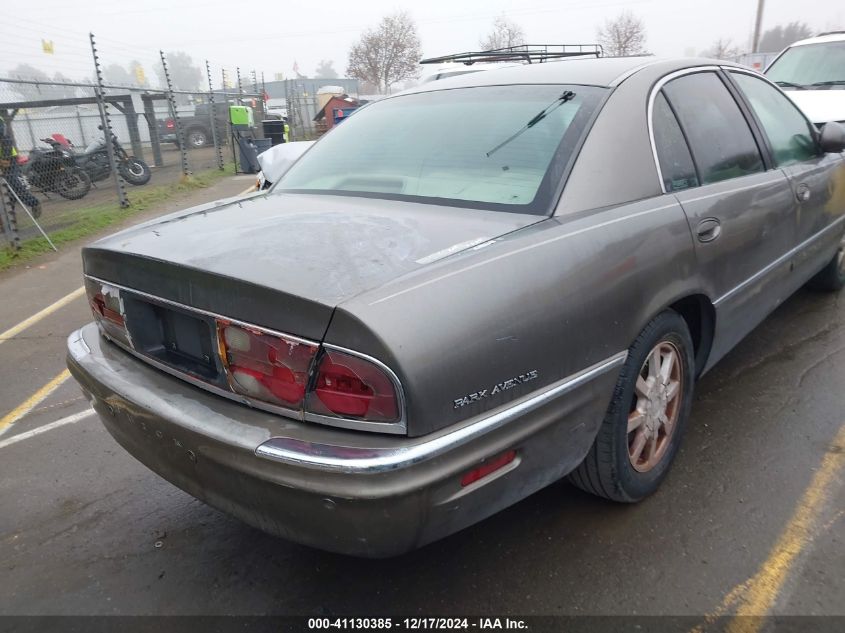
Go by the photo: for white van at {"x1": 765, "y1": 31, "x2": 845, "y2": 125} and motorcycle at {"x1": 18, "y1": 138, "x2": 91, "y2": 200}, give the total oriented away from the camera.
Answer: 0

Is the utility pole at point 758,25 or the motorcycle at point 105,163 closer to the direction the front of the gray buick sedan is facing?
the utility pole

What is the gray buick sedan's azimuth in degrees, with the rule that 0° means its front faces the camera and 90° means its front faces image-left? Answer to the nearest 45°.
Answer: approximately 225°

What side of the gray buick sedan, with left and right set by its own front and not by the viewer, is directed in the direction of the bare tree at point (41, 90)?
left

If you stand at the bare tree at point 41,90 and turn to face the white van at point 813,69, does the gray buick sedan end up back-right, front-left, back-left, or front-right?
front-right

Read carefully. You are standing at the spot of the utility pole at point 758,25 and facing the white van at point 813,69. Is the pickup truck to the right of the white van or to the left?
right

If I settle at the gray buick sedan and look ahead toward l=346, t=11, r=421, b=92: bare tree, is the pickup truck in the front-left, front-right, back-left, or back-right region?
front-left

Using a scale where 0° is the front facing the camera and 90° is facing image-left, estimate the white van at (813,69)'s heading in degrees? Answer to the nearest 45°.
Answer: approximately 45°
